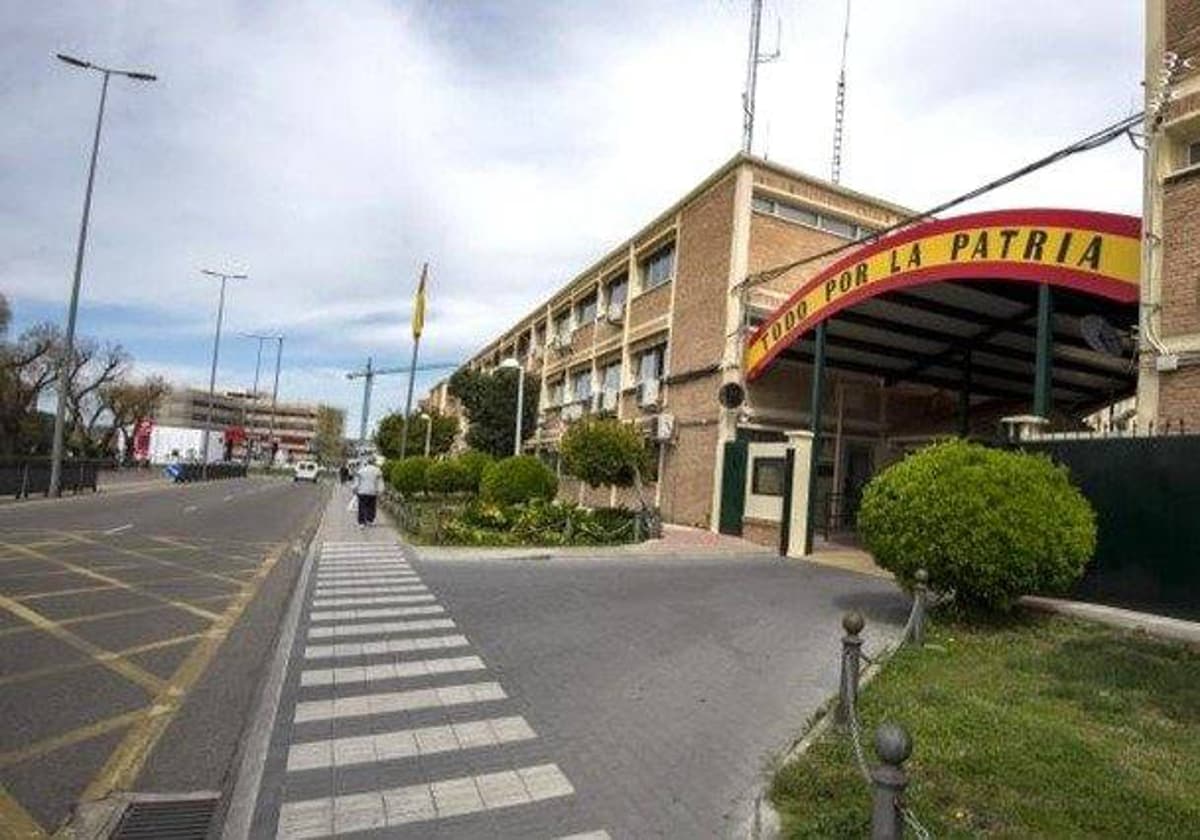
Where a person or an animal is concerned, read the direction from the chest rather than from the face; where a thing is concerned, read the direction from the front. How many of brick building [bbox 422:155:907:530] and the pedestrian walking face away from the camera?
1

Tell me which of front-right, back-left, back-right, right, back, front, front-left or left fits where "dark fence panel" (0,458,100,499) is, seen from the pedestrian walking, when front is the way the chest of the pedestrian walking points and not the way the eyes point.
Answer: front-left

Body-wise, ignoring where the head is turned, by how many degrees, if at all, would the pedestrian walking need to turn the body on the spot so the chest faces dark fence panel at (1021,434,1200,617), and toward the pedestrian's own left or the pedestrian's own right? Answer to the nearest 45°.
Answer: approximately 135° to the pedestrian's own right

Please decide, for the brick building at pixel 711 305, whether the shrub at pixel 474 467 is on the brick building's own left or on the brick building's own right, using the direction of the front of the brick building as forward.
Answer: on the brick building's own right

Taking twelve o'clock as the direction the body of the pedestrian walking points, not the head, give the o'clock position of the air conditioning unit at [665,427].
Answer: The air conditioning unit is roughly at 3 o'clock from the pedestrian walking.

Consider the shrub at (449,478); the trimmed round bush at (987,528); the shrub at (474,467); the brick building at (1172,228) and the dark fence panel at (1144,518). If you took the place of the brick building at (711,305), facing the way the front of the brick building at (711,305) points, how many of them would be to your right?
2

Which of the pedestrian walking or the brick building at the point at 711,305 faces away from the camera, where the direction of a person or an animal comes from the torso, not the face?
the pedestrian walking

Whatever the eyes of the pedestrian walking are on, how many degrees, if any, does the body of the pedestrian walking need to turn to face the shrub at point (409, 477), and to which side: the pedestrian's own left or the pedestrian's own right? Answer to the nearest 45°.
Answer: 0° — they already face it

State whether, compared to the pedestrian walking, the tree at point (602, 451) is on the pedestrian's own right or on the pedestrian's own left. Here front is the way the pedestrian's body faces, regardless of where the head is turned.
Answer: on the pedestrian's own right

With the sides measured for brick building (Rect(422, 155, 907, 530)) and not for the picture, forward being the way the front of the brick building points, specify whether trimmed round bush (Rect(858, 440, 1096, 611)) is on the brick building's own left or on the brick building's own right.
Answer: on the brick building's own left

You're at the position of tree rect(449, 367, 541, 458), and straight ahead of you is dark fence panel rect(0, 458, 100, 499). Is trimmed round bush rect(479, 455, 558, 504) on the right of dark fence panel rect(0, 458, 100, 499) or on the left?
left

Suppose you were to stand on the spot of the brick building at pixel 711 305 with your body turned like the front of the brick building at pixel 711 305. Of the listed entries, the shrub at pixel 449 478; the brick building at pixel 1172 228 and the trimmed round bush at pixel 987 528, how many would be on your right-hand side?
1

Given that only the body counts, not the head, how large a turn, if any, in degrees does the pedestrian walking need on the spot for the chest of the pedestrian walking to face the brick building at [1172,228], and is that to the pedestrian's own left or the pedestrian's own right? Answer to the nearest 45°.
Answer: approximately 135° to the pedestrian's own right

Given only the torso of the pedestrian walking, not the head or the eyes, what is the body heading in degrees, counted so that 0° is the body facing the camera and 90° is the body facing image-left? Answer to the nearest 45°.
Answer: approximately 180°
